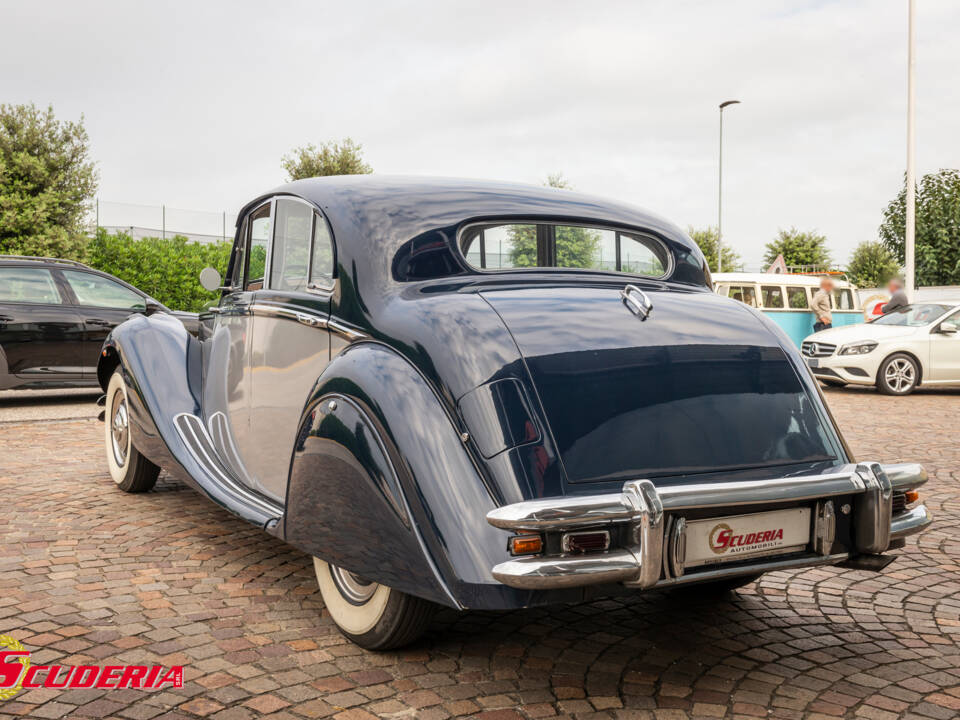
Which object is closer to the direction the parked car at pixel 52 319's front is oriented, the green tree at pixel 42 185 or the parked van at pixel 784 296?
the parked van

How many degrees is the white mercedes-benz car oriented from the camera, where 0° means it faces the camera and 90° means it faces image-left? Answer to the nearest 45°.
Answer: approximately 45°

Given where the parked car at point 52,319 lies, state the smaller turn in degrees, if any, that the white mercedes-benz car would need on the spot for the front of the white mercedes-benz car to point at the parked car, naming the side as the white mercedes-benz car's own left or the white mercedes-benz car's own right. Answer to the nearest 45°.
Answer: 0° — it already faces it

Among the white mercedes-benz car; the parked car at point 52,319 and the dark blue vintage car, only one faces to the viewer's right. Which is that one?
the parked car

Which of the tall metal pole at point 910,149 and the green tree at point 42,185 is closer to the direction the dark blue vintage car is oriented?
the green tree

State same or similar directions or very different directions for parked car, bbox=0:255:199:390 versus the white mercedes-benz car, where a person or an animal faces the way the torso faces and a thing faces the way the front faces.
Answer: very different directions

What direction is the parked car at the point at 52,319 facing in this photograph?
to the viewer's right

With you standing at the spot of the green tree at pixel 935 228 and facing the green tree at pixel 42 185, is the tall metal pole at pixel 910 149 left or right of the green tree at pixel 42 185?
left

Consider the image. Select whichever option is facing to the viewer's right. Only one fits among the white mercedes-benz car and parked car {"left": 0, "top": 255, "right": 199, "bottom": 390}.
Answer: the parked car

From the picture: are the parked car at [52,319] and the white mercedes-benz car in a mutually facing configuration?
yes

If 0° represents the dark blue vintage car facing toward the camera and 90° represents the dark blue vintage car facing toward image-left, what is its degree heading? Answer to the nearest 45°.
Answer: approximately 135°

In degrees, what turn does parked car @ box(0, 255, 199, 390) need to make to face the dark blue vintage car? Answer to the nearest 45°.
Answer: approximately 90° to its right

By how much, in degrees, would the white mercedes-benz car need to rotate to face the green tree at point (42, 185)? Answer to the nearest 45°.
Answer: approximately 45° to its right
